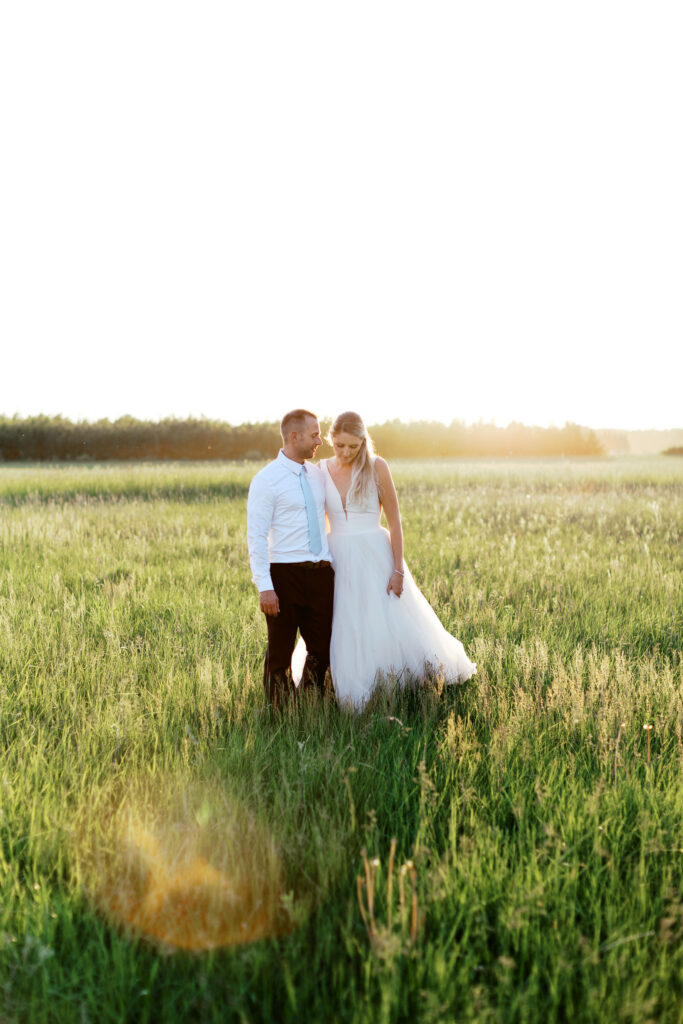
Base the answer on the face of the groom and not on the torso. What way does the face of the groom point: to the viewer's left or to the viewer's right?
to the viewer's right

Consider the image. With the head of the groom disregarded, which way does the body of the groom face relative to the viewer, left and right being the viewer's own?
facing the viewer and to the right of the viewer

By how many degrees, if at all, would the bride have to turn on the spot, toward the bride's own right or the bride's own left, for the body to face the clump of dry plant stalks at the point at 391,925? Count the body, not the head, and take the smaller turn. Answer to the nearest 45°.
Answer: approximately 45° to the bride's own left

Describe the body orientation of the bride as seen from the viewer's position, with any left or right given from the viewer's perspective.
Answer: facing the viewer and to the left of the viewer

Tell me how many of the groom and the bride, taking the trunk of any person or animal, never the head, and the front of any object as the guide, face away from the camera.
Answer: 0
